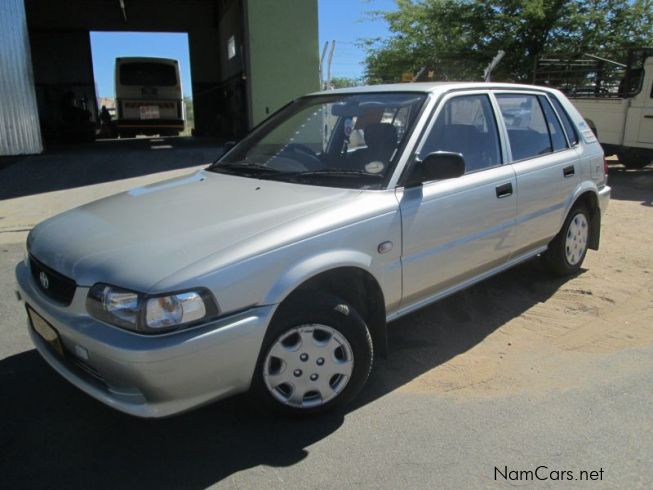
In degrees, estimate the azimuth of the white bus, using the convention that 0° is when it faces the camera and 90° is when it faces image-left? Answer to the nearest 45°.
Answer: approximately 180°

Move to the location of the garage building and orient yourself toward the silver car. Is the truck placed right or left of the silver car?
left

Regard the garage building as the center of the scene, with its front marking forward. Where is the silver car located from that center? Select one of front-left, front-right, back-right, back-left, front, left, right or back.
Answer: front

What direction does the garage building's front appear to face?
toward the camera

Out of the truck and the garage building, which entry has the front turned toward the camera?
the garage building

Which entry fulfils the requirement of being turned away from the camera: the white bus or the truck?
the white bus

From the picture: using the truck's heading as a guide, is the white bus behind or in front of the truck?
behind

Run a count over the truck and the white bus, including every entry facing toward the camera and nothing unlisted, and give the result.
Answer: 0

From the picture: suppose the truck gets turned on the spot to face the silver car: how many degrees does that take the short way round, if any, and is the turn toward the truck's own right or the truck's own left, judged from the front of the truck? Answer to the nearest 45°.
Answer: approximately 90° to the truck's own right

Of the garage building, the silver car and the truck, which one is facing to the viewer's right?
the truck

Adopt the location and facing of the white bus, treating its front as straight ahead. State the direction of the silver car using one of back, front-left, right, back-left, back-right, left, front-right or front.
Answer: back

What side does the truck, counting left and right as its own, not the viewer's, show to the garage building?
back

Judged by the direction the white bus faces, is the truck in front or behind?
behind

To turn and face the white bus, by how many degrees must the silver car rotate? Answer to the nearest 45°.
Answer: approximately 135° to its right

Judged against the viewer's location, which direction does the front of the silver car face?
facing the viewer and to the left of the viewer

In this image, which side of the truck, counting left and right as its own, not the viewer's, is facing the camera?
right

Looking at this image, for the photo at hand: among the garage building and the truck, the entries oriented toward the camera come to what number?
1
